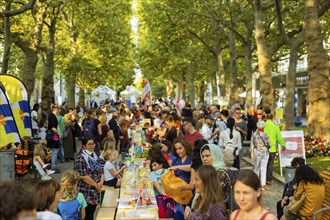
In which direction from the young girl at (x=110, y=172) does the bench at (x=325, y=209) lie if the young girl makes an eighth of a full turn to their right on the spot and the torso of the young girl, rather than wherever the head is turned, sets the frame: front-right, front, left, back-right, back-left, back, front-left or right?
front

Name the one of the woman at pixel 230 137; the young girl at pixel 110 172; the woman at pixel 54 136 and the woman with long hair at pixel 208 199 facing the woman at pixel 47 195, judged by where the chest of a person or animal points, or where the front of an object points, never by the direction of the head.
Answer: the woman with long hair

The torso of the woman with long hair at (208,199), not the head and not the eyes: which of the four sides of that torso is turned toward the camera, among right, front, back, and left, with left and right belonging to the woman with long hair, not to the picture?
left

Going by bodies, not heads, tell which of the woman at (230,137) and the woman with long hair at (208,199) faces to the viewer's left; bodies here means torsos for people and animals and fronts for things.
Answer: the woman with long hair

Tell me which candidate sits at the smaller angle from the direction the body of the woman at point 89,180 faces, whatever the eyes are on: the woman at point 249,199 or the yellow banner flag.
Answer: the woman
